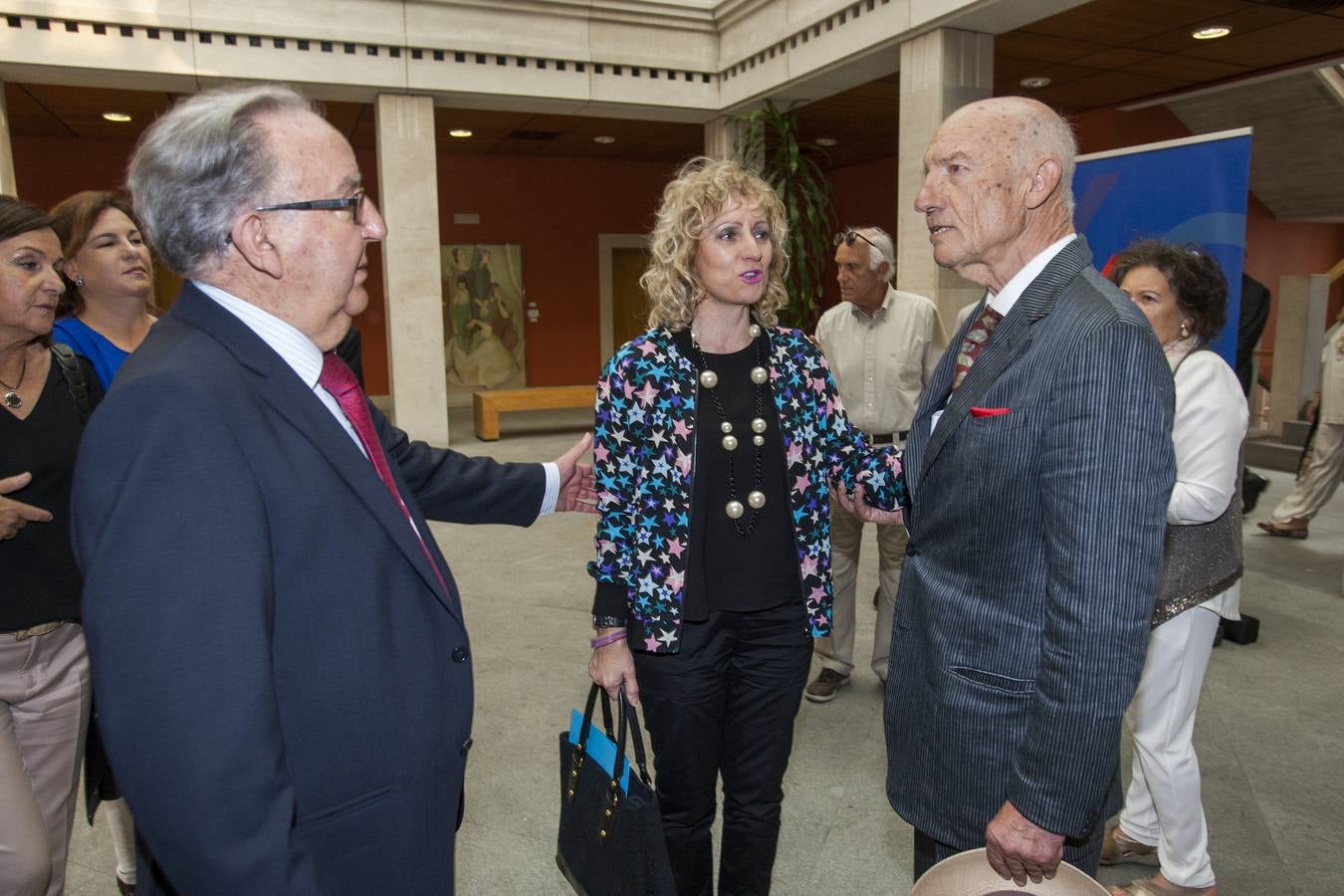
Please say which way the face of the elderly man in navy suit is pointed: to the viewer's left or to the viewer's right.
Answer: to the viewer's right

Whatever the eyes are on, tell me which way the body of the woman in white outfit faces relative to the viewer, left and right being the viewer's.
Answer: facing to the left of the viewer

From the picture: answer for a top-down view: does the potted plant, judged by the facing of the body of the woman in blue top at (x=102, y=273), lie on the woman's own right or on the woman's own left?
on the woman's own left

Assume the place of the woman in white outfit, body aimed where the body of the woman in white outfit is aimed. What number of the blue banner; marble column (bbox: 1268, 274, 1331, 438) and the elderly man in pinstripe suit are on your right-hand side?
2

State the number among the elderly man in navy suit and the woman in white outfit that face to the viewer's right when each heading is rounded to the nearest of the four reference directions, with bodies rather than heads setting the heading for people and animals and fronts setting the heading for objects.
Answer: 1

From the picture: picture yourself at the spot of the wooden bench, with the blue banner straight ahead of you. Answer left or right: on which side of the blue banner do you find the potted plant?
left

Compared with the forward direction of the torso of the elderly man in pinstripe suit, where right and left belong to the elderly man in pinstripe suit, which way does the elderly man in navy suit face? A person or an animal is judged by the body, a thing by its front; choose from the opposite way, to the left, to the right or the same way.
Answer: the opposite way

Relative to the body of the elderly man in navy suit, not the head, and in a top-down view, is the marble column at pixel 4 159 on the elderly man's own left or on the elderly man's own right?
on the elderly man's own left

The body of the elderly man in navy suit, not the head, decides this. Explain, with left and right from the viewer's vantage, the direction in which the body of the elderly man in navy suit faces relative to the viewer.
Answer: facing to the right of the viewer

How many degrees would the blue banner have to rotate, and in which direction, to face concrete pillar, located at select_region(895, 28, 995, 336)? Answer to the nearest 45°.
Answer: approximately 90° to its right
